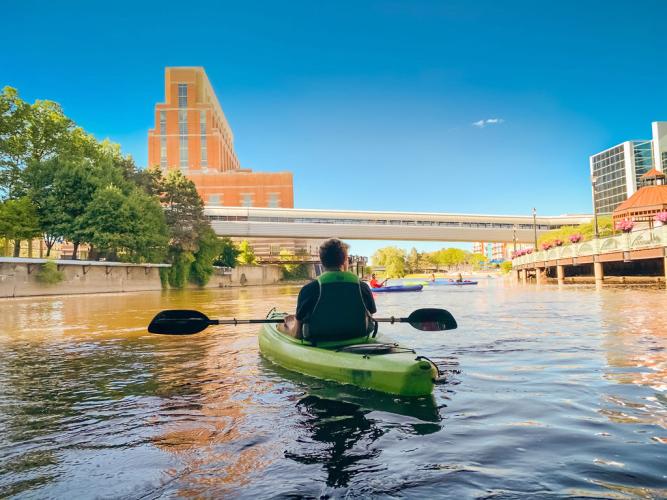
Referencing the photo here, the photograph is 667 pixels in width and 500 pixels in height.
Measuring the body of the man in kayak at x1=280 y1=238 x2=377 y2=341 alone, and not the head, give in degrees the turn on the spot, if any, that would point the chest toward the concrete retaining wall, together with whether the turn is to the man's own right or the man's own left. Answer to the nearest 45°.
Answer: approximately 45° to the man's own left

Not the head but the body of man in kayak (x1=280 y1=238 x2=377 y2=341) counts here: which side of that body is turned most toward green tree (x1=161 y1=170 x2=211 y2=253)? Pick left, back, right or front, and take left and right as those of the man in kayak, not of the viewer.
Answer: front

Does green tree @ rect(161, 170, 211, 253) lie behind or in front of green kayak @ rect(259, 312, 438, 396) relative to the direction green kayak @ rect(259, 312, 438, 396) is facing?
in front

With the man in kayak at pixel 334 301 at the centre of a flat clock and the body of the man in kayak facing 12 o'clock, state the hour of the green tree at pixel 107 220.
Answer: The green tree is roughly at 11 o'clock from the man in kayak.

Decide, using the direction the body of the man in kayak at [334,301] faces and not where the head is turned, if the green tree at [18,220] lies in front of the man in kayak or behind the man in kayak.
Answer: in front

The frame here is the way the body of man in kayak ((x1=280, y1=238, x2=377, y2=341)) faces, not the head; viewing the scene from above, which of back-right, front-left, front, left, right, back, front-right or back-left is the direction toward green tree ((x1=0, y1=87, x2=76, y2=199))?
front-left

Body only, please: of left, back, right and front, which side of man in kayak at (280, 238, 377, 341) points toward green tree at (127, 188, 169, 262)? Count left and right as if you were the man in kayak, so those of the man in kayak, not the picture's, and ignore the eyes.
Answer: front

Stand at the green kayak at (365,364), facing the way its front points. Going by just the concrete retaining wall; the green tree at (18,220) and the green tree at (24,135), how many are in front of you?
3

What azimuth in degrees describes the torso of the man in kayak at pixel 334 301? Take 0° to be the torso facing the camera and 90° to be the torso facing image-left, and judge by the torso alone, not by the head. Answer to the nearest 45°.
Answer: approximately 180°

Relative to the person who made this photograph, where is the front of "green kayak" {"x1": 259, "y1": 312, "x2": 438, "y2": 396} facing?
facing away from the viewer and to the left of the viewer
